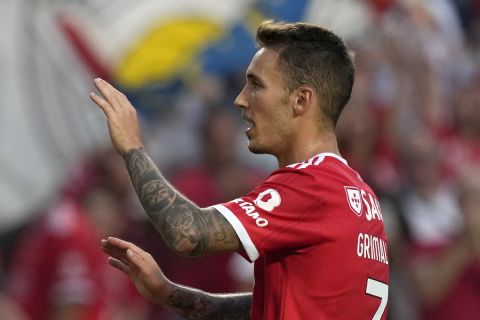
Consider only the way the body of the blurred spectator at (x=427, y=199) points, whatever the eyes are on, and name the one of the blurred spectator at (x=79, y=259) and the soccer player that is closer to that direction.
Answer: the soccer player

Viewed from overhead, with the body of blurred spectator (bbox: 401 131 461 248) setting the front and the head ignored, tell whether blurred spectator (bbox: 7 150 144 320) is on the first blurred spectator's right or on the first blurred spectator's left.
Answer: on the first blurred spectator's right

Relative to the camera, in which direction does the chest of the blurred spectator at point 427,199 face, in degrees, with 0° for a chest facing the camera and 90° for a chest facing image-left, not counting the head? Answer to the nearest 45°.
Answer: approximately 0°

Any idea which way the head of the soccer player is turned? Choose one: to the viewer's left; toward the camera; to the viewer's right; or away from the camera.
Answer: to the viewer's left

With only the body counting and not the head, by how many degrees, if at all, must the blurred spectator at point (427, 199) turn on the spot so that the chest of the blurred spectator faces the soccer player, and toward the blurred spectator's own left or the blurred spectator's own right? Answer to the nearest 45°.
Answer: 0° — they already face them

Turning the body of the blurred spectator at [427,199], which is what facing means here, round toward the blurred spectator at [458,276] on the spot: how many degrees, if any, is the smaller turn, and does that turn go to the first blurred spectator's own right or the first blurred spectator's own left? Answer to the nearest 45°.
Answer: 0° — they already face them

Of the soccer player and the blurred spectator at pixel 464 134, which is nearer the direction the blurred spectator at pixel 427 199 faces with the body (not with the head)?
the soccer player

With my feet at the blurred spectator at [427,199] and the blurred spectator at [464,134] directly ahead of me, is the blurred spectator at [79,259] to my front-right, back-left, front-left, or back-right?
back-left
